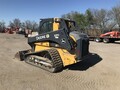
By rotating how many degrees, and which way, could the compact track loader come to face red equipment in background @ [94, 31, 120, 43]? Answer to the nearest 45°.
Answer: approximately 90° to its right
